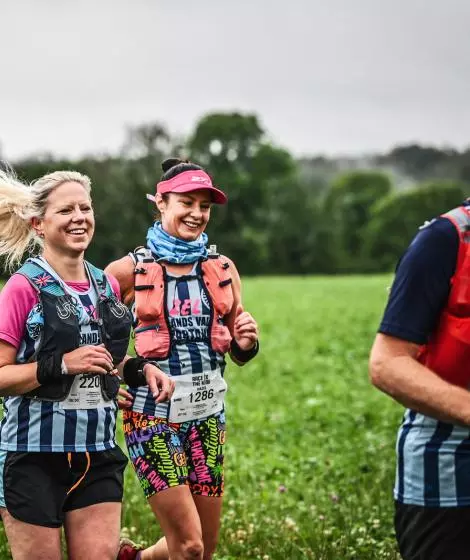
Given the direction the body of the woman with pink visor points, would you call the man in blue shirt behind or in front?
in front

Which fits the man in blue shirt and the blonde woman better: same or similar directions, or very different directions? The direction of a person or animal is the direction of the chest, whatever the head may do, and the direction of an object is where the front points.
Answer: same or similar directions

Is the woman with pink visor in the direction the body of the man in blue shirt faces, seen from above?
no

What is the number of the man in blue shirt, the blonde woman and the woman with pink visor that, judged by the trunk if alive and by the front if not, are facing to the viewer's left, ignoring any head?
0

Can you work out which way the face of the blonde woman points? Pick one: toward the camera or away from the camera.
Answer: toward the camera

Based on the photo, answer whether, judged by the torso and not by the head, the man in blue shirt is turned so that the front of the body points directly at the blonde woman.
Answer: no

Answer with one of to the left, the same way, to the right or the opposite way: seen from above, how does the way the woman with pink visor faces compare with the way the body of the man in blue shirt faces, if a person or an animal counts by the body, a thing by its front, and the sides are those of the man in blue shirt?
the same way

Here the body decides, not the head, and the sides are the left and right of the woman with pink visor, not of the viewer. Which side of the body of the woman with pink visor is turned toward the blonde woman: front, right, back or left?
right

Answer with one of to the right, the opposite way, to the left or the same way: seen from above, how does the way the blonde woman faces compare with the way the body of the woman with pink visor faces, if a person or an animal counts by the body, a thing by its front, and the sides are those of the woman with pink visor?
the same way

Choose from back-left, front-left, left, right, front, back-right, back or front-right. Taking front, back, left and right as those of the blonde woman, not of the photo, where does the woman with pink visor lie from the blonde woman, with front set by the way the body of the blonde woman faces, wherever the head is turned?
left

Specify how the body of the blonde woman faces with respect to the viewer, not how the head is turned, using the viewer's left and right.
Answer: facing the viewer and to the right of the viewer
